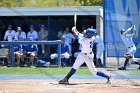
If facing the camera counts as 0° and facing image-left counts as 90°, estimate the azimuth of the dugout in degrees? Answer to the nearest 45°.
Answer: approximately 0°

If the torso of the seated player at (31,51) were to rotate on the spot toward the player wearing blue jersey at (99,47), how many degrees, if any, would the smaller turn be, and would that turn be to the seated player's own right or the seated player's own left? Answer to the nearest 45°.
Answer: approximately 90° to the seated player's own left

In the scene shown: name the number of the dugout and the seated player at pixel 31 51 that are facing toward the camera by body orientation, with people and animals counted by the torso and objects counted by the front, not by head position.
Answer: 2
